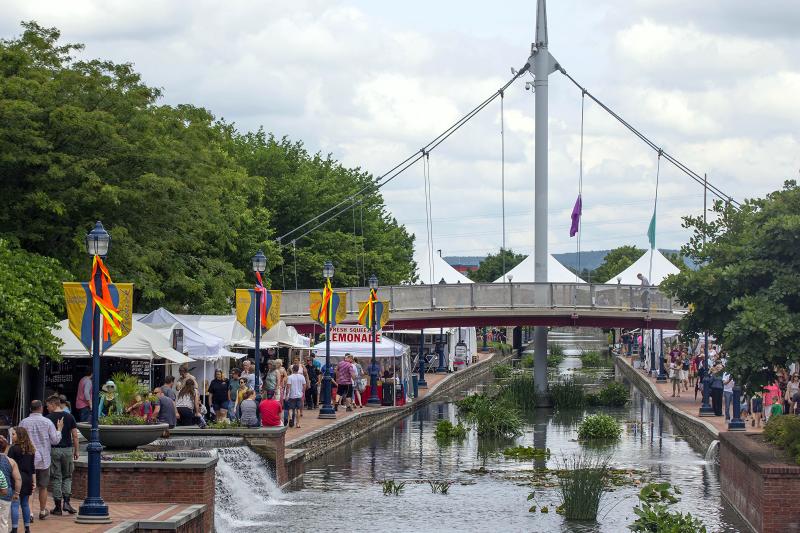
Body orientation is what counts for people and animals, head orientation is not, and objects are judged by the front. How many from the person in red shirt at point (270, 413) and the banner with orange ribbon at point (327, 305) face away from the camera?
1

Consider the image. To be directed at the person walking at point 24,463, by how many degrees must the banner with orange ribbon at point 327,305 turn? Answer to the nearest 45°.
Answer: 0° — it already faces them

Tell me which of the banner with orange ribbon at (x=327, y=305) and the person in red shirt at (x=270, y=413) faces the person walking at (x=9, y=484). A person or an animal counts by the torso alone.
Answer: the banner with orange ribbon

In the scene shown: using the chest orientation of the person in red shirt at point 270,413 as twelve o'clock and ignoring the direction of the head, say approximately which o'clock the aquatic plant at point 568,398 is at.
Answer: The aquatic plant is roughly at 1 o'clock from the person in red shirt.

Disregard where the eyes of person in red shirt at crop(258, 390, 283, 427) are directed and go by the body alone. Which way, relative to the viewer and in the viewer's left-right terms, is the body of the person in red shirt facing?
facing away from the viewer

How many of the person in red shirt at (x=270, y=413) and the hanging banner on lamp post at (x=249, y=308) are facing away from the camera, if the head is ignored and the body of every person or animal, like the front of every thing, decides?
1

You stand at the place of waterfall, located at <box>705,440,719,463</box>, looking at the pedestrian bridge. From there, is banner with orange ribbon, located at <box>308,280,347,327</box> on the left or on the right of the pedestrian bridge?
left

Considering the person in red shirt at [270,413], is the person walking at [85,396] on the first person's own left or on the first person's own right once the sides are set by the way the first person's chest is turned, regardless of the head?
on the first person's own left

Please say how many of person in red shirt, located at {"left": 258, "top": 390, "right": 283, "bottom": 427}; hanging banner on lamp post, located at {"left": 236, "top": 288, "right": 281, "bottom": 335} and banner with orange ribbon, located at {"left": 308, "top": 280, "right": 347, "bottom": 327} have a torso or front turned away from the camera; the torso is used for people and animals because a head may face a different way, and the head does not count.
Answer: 1
